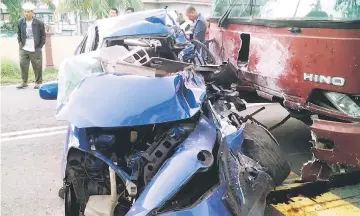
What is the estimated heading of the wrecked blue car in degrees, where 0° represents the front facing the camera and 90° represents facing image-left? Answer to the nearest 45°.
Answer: approximately 0°

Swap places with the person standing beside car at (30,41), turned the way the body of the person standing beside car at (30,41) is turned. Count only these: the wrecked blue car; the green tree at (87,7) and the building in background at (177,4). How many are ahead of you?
1

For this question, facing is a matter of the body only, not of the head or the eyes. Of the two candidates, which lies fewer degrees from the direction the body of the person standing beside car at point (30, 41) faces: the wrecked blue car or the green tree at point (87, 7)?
the wrecked blue car

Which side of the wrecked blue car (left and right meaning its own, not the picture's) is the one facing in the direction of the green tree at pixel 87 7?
back

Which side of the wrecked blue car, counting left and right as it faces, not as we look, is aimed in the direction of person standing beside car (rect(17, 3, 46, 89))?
back

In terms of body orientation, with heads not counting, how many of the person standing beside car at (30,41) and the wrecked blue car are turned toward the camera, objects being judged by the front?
2

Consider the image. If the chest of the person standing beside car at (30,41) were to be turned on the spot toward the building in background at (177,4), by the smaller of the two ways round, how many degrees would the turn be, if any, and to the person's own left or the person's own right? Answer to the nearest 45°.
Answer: approximately 135° to the person's own left

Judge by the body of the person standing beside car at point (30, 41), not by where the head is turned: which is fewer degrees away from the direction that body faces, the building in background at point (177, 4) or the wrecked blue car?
the wrecked blue car

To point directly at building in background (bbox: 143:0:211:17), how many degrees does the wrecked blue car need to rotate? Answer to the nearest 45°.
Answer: approximately 180°
